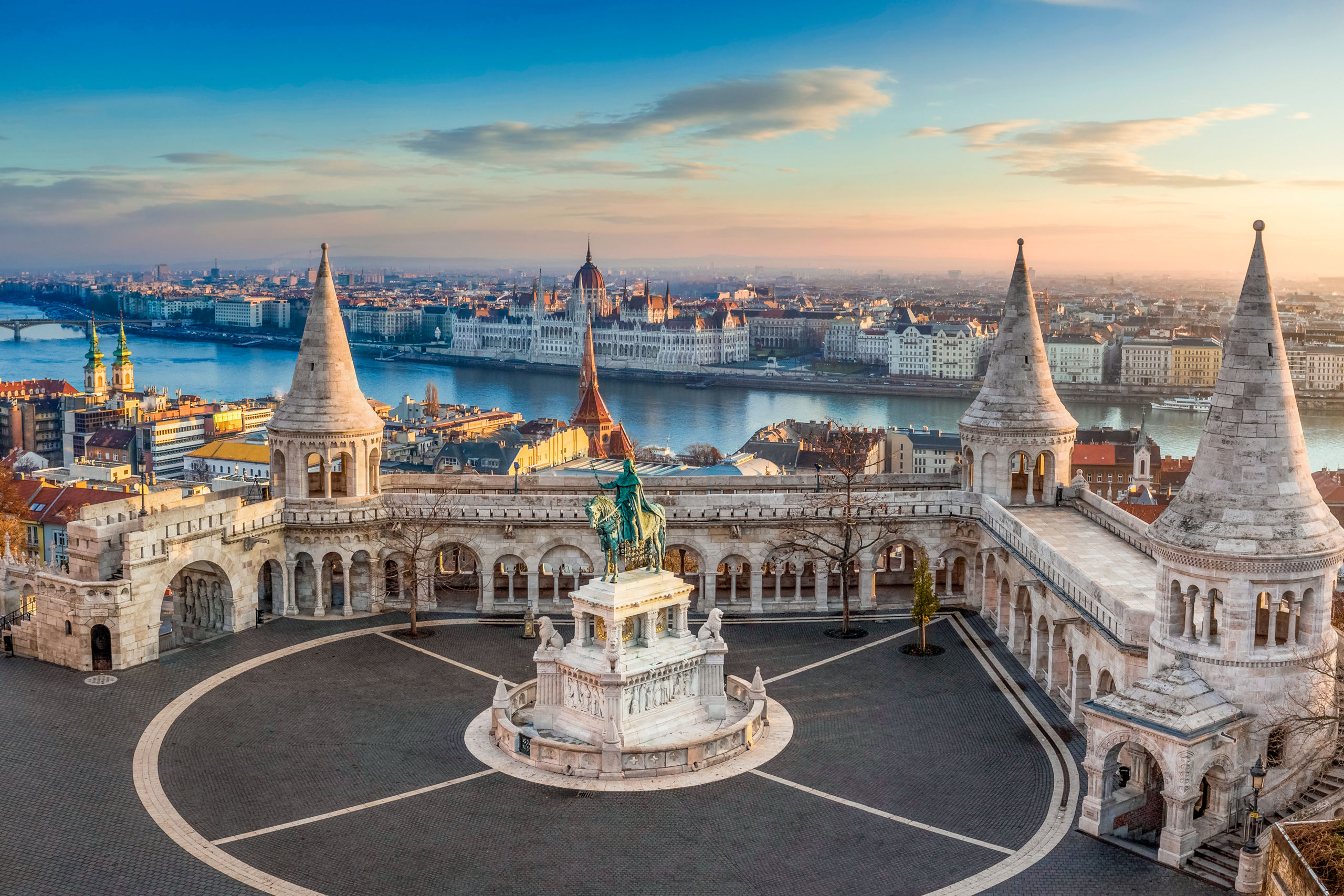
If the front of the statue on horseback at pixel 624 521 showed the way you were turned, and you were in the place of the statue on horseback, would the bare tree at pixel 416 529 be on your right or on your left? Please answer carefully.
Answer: on your right

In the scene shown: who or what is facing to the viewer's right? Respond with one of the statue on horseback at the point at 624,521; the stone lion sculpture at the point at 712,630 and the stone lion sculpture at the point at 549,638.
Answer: the stone lion sculpture at the point at 712,630

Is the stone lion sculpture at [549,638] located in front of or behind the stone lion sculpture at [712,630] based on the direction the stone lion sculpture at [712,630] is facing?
behind

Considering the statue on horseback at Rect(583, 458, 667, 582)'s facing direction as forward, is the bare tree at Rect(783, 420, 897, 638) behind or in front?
behind

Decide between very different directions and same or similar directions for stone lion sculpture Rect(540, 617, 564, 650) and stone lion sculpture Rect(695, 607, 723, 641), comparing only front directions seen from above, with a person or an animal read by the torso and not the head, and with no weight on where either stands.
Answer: very different directions

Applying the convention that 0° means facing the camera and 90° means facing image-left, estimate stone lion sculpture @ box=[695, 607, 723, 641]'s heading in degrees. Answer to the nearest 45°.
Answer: approximately 270°

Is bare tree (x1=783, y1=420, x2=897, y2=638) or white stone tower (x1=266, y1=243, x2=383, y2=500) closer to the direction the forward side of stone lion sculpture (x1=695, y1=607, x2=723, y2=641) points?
the bare tree

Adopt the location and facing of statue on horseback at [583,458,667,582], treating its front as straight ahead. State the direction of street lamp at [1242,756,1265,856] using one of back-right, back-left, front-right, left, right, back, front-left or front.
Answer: left

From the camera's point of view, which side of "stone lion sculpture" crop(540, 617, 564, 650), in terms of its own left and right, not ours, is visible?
left

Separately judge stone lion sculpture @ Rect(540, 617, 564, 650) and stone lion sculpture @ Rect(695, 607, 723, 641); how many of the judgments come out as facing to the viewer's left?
1

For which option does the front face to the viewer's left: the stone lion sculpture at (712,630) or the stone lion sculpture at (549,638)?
the stone lion sculpture at (549,638)

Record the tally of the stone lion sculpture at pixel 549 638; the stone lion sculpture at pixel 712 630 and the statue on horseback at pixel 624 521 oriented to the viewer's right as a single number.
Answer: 1

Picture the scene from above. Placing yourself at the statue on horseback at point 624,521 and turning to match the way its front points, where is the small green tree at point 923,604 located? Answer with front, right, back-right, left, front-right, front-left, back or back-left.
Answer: back
